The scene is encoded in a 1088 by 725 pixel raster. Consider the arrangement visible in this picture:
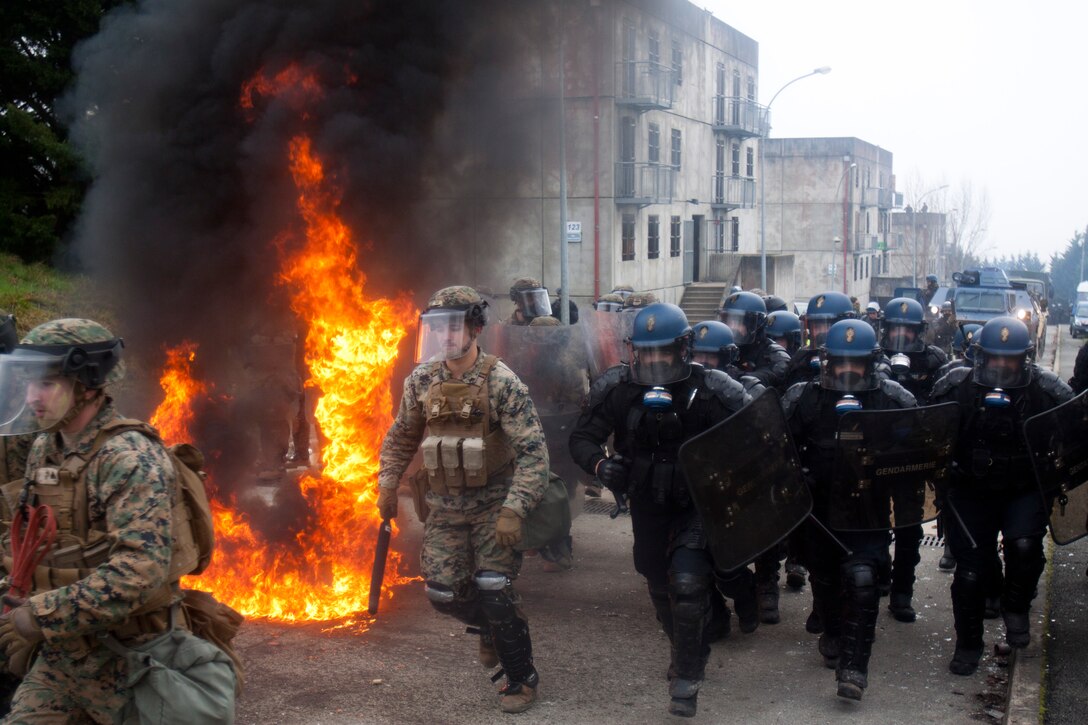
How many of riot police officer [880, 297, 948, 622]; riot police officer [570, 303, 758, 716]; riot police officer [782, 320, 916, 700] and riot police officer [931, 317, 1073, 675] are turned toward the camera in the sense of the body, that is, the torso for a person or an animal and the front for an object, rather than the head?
4

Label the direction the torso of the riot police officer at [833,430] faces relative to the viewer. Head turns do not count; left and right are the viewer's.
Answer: facing the viewer

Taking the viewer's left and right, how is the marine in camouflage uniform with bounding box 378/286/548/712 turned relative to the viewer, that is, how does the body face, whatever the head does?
facing the viewer and to the left of the viewer

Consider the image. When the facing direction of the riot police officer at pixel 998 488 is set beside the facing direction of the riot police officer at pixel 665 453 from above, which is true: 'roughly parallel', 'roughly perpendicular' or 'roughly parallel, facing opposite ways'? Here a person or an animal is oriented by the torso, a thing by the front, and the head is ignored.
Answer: roughly parallel

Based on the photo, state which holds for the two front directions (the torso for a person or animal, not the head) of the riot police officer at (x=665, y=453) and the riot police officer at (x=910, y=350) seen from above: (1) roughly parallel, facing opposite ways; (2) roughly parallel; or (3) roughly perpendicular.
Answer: roughly parallel

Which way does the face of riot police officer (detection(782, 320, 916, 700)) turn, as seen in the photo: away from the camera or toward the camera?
toward the camera

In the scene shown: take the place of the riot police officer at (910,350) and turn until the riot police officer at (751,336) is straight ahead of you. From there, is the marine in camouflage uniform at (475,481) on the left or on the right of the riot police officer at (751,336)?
left

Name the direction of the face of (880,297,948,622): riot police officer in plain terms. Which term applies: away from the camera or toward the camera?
toward the camera

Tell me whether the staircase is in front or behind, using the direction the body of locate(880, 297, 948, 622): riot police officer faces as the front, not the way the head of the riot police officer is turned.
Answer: behind

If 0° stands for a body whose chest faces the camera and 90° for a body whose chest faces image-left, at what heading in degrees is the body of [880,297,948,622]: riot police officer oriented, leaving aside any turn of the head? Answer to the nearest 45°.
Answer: approximately 0°

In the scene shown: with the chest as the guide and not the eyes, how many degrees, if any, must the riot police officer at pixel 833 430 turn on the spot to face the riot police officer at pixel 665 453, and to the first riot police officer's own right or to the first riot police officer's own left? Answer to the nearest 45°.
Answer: approximately 45° to the first riot police officer's own right

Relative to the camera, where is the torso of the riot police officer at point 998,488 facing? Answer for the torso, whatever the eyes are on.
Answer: toward the camera

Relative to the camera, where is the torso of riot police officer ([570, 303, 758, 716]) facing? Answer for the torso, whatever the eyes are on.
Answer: toward the camera

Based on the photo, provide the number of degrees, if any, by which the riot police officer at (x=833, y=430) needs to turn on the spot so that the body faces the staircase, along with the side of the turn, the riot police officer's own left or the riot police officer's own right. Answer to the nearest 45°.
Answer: approximately 180°

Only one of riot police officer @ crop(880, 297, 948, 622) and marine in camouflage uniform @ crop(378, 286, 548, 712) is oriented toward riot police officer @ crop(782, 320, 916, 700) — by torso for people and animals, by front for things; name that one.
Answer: riot police officer @ crop(880, 297, 948, 622)

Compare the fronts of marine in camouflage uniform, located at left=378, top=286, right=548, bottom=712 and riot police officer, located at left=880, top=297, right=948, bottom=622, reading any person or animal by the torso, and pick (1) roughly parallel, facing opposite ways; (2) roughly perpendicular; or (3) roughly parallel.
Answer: roughly parallel

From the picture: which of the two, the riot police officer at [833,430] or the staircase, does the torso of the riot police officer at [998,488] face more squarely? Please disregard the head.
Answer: the riot police officer
